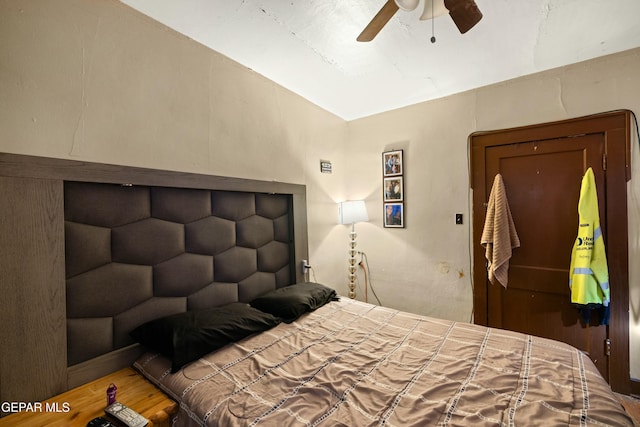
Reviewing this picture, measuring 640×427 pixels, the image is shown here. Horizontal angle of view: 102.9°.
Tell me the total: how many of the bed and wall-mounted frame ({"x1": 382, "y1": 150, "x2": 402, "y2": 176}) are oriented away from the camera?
0

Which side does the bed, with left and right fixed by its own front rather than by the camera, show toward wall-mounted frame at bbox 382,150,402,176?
left

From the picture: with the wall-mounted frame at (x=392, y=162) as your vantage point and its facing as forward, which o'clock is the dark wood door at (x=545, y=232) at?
The dark wood door is roughly at 8 o'clock from the wall-mounted frame.

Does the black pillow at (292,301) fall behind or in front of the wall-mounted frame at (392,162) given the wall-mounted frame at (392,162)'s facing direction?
in front

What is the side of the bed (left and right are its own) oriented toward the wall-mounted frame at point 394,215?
left

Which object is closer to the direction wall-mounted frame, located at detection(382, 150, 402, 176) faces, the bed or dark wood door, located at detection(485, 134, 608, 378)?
the bed

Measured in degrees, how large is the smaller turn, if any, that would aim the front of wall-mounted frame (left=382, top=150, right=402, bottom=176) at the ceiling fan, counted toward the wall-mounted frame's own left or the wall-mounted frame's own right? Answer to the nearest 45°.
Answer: approximately 45° to the wall-mounted frame's own left

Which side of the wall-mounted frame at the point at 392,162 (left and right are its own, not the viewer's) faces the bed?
front

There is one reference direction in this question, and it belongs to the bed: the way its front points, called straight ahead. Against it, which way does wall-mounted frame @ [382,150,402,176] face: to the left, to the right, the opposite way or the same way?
to the right

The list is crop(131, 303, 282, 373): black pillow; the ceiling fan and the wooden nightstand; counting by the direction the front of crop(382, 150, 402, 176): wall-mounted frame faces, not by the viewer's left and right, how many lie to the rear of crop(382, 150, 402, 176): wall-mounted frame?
0

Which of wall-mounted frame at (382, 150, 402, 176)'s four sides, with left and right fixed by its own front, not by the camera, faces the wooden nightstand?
front

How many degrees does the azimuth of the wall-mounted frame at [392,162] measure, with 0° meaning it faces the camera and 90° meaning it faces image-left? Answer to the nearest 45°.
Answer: approximately 45°

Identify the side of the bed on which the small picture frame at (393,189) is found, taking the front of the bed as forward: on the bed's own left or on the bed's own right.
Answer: on the bed's own left
